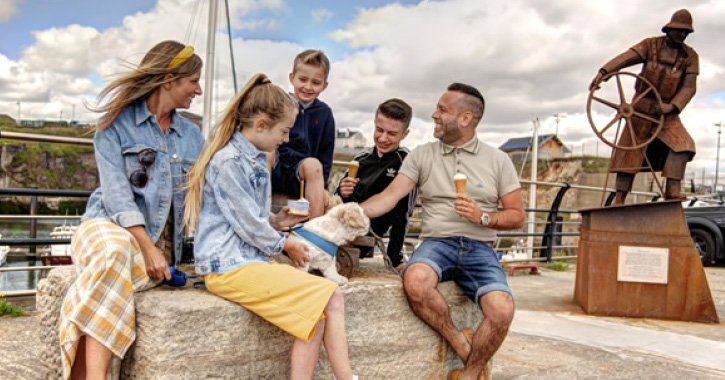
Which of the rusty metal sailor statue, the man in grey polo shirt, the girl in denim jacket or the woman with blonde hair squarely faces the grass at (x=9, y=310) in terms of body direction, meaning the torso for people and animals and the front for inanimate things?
the rusty metal sailor statue

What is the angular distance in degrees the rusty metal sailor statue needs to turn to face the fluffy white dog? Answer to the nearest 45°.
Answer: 0° — it already faces it

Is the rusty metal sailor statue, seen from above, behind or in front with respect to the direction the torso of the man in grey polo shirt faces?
behind

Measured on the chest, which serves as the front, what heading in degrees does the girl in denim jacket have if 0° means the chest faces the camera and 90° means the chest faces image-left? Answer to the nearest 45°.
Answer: approximately 270°

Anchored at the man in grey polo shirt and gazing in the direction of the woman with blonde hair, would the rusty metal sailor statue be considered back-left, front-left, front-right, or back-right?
back-right

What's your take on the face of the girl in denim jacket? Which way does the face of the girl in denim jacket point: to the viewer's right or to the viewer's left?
to the viewer's right

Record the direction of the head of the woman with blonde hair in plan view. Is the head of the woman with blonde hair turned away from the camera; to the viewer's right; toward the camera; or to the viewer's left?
to the viewer's right

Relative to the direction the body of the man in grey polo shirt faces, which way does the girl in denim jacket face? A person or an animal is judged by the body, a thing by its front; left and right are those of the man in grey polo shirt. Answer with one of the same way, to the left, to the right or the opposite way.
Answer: to the left

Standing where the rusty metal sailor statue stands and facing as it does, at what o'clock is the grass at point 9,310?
The grass is roughly at 12 o'clock from the rusty metal sailor statue.

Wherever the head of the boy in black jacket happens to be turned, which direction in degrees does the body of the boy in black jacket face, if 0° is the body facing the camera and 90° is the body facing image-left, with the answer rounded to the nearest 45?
approximately 45°
